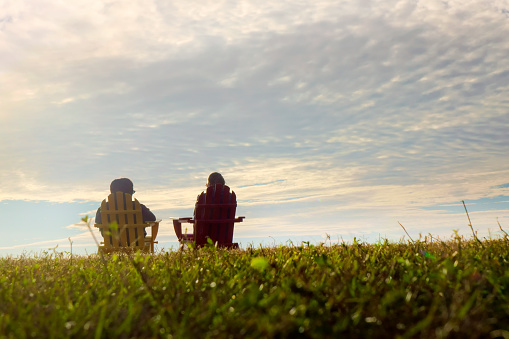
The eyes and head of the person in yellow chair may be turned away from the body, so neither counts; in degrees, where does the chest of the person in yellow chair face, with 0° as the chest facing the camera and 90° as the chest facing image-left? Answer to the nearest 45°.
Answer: approximately 180°

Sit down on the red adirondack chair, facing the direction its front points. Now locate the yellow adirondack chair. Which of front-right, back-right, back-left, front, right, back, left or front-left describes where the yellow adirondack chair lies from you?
front-left

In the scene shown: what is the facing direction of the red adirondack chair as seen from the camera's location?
facing away from the viewer and to the left of the viewer

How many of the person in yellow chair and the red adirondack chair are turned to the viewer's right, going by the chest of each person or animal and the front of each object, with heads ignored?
0

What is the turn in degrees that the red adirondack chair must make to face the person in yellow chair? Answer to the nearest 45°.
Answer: approximately 45° to its left

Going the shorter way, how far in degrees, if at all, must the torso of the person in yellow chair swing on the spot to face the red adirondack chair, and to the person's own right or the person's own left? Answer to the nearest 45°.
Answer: approximately 135° to the person's own right
